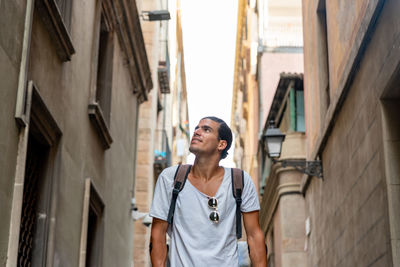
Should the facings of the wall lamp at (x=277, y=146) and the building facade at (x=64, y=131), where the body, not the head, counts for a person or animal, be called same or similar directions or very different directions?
very different directions

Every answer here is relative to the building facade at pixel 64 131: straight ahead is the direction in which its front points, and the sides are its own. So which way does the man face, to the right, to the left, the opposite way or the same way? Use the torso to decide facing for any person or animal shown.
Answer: to the right

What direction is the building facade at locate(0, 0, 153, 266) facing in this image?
to the viewer's right

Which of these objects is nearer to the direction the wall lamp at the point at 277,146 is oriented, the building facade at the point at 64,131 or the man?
the building facade

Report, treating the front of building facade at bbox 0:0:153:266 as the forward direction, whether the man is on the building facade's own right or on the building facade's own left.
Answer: on the building facade's own right

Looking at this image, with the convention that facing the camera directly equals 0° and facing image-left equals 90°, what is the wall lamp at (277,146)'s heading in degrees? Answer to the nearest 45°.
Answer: approximately 90°

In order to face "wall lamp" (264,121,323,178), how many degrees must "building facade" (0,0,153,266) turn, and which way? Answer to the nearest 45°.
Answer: approximately 45° to its left

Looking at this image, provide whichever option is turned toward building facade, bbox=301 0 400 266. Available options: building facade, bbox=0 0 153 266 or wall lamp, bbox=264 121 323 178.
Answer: building facade, bbox=0 0 153 266

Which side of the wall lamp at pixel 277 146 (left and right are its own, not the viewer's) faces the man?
left

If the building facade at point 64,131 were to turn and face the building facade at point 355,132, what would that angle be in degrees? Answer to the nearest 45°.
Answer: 0° — it already faces it

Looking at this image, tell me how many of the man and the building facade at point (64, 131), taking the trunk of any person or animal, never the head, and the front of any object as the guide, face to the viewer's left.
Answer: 0

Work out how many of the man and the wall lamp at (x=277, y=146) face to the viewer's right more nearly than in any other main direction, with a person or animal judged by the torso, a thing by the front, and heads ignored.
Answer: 0

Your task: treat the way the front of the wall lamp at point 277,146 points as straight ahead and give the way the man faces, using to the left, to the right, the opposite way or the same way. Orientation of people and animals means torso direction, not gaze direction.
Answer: to the left
